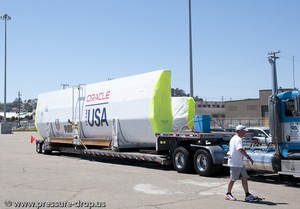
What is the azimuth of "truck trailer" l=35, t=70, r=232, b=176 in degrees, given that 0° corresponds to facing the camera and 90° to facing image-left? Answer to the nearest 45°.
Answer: approximately 315°
